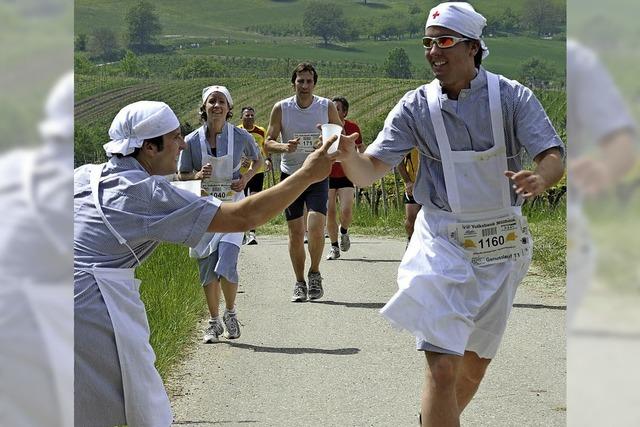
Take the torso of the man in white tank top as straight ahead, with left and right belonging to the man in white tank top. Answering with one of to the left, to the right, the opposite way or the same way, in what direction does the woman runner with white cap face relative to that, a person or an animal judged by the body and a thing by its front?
the same way

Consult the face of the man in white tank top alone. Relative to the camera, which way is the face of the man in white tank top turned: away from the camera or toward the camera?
toward the camera

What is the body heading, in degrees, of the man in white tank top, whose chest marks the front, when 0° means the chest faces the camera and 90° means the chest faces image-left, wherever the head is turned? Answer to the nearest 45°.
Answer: approximately 0°

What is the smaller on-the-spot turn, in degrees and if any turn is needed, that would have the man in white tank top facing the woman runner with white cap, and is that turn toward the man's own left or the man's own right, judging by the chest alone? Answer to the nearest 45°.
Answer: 0° — they already face them

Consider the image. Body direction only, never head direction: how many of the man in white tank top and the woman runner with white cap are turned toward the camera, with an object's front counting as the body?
2

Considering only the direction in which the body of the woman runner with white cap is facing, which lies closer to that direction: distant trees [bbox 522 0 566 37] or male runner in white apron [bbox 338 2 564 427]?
the male runner in white apron

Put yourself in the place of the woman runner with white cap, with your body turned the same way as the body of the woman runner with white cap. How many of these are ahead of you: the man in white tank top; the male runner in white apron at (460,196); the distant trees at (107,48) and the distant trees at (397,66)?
1

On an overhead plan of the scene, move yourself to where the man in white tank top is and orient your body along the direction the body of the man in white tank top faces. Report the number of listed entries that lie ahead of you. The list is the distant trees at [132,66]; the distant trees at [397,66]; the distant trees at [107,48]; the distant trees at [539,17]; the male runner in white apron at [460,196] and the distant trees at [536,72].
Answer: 1

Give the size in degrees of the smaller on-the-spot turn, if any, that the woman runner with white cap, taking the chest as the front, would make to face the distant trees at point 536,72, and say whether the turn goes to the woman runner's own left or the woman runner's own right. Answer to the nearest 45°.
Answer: approximately 180°

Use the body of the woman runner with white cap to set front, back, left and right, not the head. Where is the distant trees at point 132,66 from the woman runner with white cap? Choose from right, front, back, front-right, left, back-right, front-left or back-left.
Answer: back

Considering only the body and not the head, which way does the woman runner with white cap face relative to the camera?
toward the camera

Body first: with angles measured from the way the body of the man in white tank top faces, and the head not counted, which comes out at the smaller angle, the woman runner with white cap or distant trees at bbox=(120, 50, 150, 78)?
the woman runner with white cap

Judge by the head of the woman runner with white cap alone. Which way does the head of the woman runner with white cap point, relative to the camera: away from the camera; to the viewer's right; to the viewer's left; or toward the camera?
toward the camera

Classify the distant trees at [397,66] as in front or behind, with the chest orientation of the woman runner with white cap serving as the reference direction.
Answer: behind

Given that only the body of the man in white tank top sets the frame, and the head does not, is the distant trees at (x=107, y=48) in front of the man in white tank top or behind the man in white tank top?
behind

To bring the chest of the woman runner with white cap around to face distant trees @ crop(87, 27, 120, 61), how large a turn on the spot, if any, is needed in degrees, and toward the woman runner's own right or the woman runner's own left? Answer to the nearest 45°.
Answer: approximately 180°

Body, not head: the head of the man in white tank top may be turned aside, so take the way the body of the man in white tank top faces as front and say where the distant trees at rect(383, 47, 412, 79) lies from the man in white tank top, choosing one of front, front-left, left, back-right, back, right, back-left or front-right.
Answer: back
